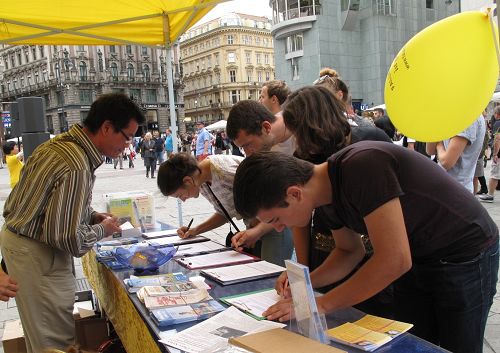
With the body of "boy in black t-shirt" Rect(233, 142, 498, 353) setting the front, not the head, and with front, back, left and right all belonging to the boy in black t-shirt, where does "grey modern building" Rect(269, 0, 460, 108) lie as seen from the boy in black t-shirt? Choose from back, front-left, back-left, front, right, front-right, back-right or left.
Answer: right

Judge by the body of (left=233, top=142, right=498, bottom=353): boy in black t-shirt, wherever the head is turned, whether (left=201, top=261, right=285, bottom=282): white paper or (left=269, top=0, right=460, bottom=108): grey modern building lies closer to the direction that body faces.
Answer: the white paper

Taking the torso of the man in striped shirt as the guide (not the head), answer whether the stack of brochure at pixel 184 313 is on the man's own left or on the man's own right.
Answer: on the man's own right

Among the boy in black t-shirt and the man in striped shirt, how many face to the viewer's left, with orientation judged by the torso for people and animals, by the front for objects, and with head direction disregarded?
1

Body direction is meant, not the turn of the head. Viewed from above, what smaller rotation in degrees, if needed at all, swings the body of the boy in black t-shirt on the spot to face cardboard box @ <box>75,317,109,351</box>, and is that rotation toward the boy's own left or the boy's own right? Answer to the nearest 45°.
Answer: approximately 45° to the boy's own right

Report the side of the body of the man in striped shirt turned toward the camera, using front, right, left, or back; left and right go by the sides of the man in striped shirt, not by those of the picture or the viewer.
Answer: right

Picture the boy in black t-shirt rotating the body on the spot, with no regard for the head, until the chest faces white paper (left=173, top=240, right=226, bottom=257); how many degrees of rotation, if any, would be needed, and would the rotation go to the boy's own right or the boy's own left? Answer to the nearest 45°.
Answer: approximately 45° to the boy's own right

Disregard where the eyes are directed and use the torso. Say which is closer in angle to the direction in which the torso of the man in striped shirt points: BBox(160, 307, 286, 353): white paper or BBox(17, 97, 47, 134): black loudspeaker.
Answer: the white paper

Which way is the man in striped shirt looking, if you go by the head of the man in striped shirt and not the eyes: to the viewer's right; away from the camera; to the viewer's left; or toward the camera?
to the viewer's right

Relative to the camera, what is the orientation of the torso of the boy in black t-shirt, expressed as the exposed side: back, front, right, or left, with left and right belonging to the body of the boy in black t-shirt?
left

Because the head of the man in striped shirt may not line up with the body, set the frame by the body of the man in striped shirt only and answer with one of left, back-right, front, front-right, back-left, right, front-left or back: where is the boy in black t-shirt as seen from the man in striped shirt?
front-right

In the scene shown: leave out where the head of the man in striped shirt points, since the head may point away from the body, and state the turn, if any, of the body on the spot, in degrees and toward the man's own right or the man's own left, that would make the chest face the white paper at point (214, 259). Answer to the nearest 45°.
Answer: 0° — they already face it
